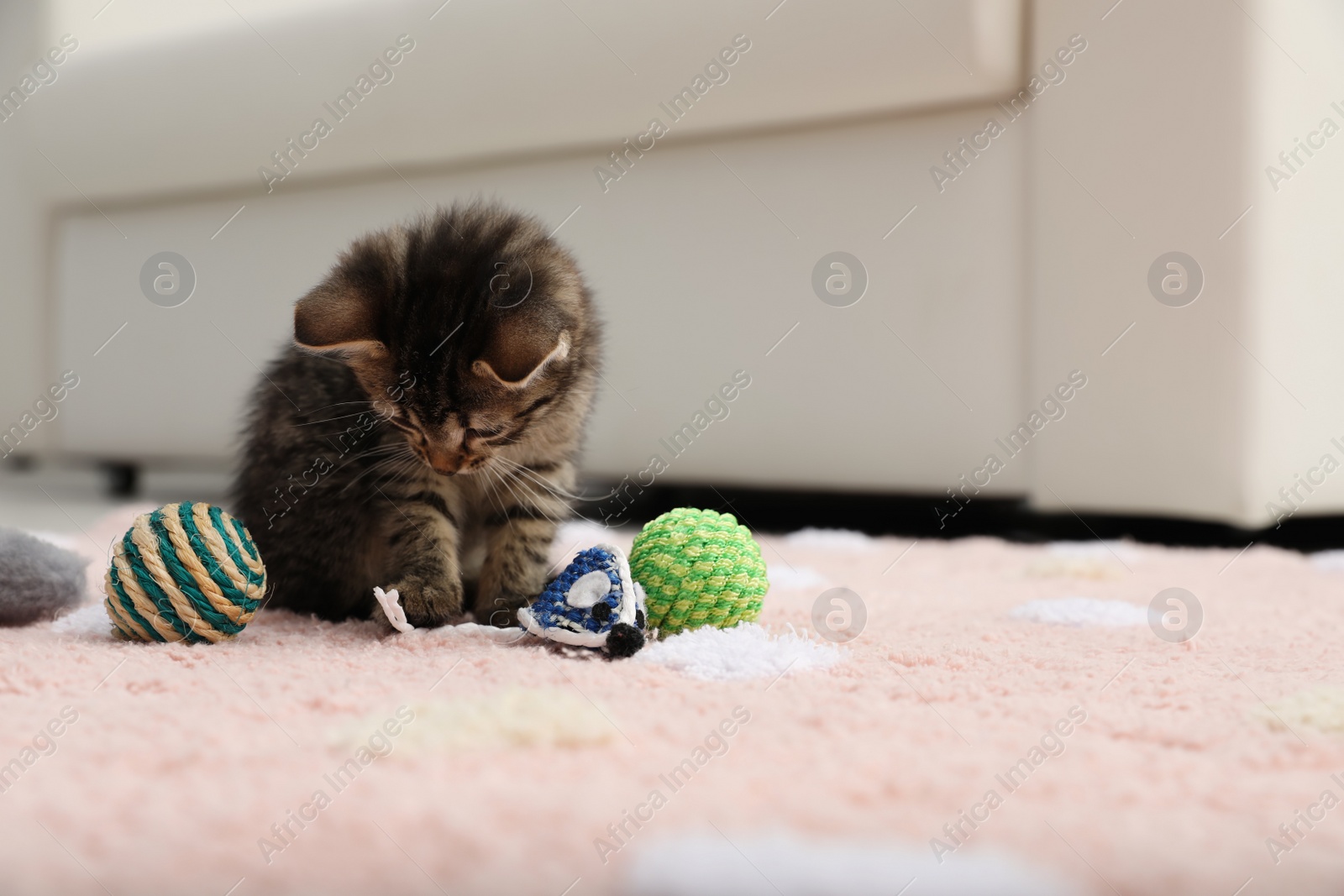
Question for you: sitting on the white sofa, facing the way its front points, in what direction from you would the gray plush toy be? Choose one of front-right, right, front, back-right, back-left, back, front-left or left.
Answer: front

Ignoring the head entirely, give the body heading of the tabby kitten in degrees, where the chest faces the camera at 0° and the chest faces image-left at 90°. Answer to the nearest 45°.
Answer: approximately 315°

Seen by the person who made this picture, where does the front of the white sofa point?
facing the viewer and to the left of the viewer

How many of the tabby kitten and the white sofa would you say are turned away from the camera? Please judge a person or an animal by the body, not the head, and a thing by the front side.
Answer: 0

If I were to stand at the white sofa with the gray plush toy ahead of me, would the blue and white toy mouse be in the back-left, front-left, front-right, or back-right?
front-left

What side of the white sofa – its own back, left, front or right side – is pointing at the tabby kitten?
front
